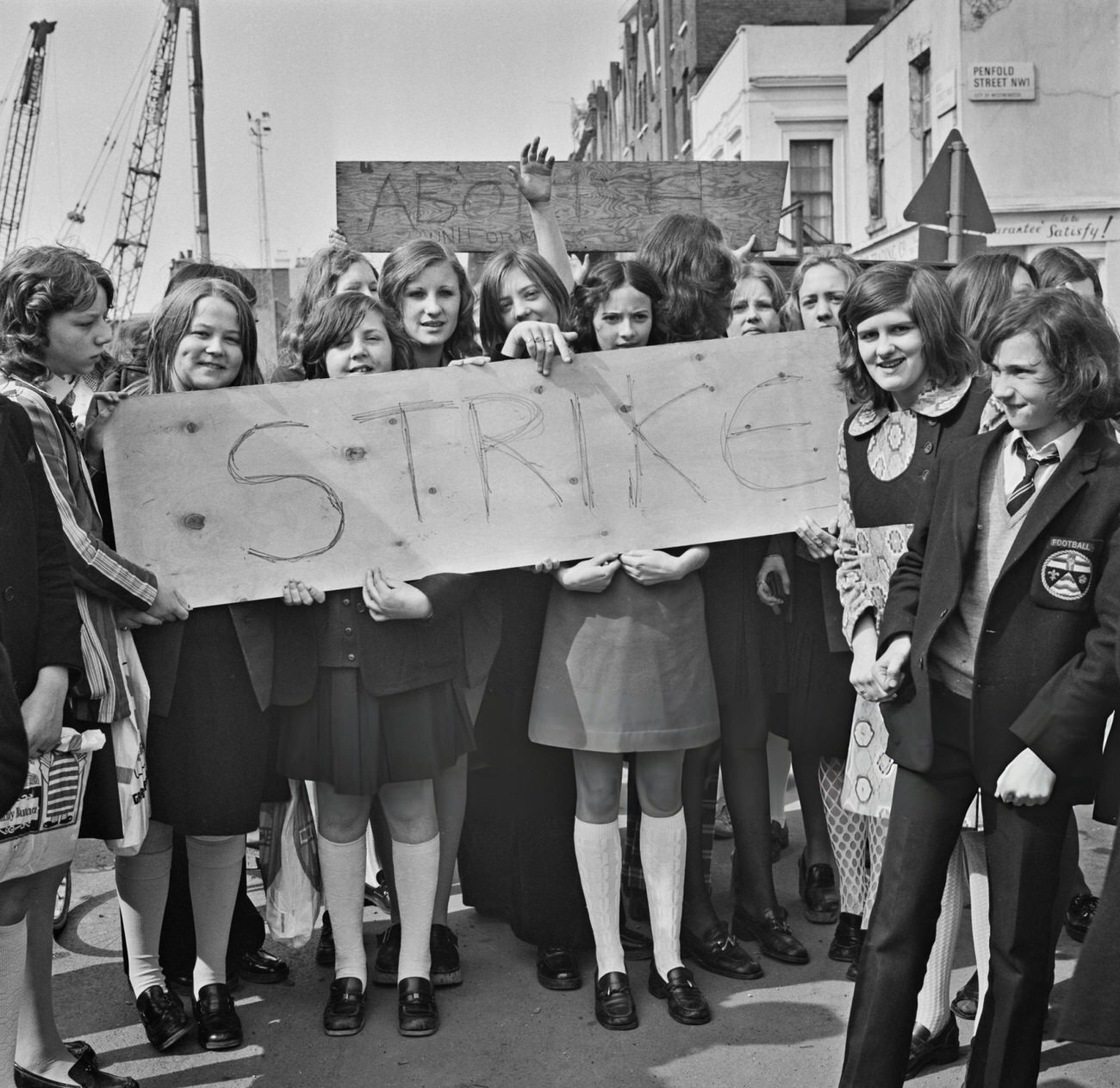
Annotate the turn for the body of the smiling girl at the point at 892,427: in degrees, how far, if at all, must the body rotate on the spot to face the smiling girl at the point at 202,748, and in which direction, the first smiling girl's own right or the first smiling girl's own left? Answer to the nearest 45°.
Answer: approximately 45° to the first smiling girl's own right

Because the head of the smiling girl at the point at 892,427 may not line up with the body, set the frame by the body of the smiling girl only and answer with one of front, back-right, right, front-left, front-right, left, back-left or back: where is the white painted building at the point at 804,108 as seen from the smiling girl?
back-right

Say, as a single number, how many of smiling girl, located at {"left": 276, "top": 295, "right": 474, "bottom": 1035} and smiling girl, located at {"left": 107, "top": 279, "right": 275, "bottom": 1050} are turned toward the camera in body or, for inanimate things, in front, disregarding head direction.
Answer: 2

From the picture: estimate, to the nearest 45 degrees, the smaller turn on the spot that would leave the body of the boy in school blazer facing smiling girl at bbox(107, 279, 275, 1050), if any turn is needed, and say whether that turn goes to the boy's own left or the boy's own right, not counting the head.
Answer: approximately 45° to the boy's own right

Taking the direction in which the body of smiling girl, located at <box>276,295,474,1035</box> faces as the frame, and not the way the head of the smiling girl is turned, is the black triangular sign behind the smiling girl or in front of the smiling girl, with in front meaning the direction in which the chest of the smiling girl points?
behind

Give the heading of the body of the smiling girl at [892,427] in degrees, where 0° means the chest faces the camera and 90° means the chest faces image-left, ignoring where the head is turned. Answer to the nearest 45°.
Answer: approximately 45°

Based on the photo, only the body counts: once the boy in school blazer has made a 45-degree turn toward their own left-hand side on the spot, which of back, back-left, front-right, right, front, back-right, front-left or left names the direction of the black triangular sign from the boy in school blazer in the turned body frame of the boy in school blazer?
back

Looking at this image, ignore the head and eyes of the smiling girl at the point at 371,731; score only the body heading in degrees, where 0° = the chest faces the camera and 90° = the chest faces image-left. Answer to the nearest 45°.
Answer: approximately 0°

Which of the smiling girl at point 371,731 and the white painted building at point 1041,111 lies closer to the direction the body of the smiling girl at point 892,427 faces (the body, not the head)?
the smiling girl

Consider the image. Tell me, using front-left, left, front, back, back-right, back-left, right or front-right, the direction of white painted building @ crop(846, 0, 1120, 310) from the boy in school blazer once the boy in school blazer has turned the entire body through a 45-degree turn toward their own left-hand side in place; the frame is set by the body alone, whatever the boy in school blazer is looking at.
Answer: back

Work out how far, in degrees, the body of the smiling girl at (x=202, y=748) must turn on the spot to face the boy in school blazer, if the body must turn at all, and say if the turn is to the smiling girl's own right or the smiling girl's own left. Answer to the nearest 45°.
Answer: approximately 45° to the smiling girl's own left

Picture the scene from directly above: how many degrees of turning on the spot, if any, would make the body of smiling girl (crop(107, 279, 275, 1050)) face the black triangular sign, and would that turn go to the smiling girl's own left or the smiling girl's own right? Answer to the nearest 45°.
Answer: approximately 135° to the smiling girl's own left
